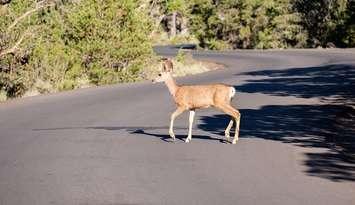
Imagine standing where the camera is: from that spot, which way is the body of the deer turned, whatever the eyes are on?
to the viewer's left
